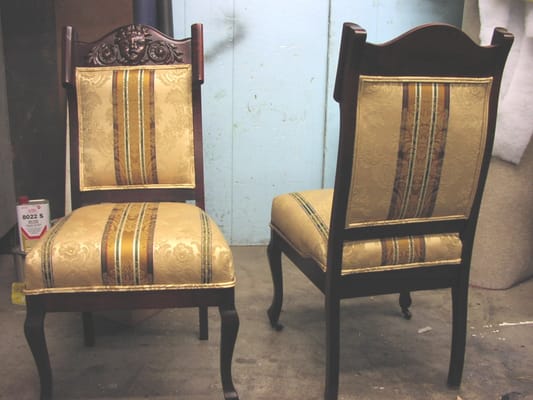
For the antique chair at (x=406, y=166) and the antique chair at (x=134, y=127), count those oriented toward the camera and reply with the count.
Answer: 1

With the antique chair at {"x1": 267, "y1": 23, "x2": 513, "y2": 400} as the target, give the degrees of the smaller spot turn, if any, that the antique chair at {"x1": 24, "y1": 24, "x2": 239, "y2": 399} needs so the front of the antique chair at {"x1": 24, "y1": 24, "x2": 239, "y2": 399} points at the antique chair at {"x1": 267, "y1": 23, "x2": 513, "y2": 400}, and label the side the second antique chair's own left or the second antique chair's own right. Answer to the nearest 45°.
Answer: approximately 45° to the second antique chair's own left

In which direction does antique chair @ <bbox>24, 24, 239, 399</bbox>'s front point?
toward the camera

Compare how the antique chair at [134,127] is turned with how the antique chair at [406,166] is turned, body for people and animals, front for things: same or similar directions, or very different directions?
very different directions

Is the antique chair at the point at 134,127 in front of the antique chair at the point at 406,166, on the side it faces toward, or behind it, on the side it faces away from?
in front

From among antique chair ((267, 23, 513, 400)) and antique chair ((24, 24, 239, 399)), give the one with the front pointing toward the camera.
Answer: antique chair ((24, 24, 239, 399))

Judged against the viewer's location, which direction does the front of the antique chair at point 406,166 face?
facing away from the viewer and to the left of the viewer
